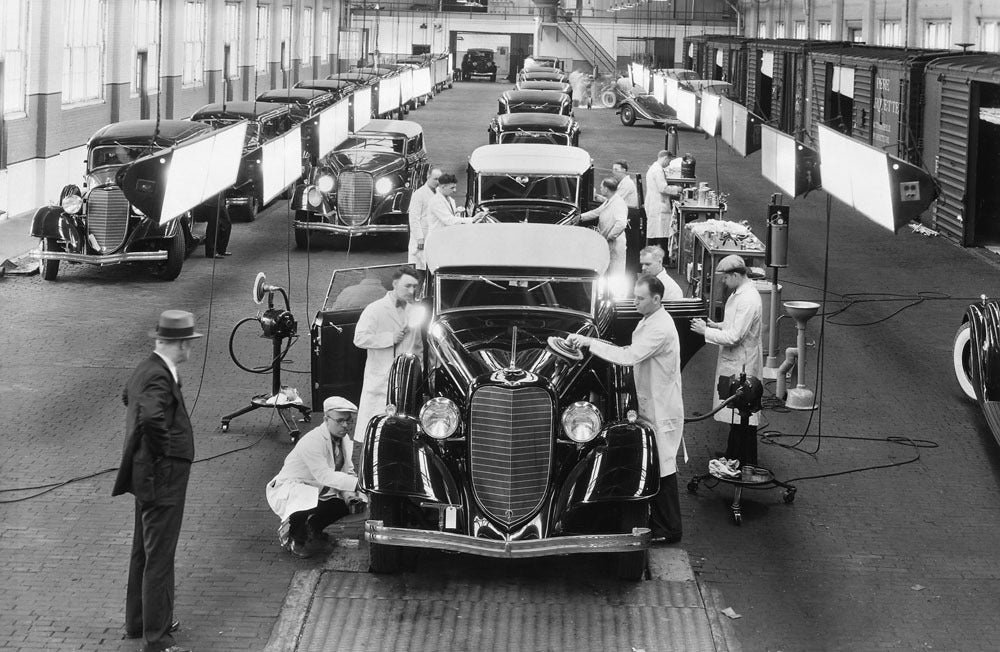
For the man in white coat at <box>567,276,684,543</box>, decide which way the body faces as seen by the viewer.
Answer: to the viewer's left

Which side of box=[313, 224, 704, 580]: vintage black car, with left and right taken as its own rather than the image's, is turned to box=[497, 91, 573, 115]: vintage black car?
back

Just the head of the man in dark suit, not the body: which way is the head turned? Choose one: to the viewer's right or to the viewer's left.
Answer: to the viewer's right

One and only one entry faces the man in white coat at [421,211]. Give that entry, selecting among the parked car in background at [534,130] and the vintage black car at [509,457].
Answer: the parked car in background

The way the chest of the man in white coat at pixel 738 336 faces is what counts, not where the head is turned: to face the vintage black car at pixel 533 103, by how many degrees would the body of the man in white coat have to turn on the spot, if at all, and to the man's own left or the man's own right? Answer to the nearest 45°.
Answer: approximately 90° to the man's own right

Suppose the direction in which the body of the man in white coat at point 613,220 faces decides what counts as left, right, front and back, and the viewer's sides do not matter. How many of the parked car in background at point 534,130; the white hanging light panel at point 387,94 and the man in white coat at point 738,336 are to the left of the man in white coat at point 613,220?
1

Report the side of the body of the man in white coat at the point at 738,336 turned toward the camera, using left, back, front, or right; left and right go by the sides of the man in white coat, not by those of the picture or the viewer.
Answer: left

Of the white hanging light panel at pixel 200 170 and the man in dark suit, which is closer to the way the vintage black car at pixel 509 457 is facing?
the man in dark suit

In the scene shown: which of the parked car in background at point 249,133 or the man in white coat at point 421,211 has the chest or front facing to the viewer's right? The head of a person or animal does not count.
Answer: the man in white coat

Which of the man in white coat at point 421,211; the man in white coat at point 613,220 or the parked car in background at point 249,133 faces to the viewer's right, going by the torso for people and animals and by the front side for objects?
the man in white coat at point 421,211

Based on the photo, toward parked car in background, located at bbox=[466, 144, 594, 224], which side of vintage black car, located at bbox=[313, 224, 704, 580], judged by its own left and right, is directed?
back

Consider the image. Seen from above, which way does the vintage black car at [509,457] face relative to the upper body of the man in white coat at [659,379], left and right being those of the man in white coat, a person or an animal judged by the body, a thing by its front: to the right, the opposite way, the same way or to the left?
to the left

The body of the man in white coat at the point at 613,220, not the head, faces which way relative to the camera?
to the viewer's left

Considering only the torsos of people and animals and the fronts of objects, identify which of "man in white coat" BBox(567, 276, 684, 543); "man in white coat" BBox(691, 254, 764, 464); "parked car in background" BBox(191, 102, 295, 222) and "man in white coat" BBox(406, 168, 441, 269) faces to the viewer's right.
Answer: "man in white coat" BBox(406, 168, 441, 269)
